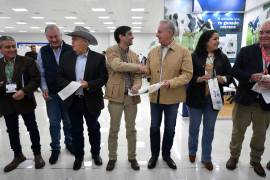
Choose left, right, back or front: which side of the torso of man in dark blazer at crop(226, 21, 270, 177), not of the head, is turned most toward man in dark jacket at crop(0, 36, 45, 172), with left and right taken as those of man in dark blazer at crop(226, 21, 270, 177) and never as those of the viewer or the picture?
right

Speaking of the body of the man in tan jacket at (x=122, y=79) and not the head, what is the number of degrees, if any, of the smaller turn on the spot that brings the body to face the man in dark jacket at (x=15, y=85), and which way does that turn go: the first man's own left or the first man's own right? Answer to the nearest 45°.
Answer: approximately 135° to the first man's own right

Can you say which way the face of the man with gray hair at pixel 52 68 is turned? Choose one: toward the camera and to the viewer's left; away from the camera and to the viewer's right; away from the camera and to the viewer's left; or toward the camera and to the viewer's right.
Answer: toward the camera and to the viewer's right

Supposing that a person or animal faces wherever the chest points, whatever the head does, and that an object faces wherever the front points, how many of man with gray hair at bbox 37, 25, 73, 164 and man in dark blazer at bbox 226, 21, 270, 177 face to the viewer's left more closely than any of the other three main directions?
0

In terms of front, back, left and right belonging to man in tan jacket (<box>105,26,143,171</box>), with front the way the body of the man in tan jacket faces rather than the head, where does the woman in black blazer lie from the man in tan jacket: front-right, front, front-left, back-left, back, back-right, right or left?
front-left

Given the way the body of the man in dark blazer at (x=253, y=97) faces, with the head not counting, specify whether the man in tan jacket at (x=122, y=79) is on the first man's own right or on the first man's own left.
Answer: on the first man's own right

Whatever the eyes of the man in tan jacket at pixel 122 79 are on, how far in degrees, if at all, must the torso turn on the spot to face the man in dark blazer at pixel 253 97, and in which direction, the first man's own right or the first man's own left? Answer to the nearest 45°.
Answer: approximately 45° to the first man's own left

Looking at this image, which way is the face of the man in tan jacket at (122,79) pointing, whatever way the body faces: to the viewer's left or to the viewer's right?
to the viewer's right

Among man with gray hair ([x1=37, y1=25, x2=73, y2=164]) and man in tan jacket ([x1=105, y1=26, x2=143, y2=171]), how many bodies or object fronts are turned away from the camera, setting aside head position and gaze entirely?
0

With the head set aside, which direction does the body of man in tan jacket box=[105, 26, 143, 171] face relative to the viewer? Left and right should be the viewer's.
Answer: facing the viewer and to the right of the viewer

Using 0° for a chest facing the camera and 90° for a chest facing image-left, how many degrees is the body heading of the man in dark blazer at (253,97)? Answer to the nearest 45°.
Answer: approximately 315°

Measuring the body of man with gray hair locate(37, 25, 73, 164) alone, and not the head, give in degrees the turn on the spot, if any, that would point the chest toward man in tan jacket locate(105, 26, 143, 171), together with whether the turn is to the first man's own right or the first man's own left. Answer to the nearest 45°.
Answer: approximately 45° to the first man's own left

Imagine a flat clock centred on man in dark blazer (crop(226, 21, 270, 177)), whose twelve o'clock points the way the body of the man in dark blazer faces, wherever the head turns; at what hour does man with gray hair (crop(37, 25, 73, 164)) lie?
The man with gray hair is roughly at 4 o'clock from the man in dark blazer.
